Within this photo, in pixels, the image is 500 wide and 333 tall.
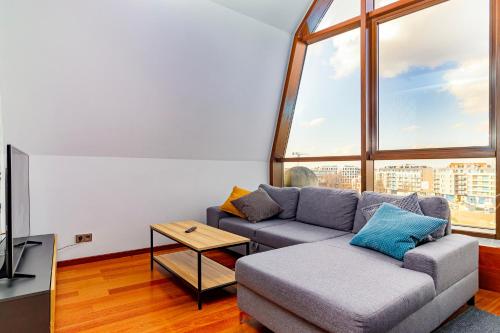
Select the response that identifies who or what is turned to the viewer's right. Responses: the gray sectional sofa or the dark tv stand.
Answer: the dark tv stand

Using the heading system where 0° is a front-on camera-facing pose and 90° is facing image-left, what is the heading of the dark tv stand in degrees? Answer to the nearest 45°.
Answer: approximately 270°

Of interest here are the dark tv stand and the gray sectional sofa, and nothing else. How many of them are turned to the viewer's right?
1

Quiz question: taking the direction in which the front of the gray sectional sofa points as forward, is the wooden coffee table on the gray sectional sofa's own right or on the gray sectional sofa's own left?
on the gray sectional sofa's own right

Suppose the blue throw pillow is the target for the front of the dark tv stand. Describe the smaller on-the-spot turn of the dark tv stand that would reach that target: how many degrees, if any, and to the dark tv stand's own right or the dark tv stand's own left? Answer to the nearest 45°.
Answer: approximately 45° to the dark tv stand's own right

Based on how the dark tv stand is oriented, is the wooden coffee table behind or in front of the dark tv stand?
in front

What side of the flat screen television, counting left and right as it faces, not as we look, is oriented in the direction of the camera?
right

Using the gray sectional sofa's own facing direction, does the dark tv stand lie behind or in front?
in front

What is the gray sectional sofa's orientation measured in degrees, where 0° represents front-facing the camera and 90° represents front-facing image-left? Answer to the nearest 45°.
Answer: approximately 45°

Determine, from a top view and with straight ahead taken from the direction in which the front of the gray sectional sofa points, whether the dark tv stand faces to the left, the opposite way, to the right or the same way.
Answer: the opposite way

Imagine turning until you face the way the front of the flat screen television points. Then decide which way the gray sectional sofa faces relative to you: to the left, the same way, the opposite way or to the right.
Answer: the opposite way
